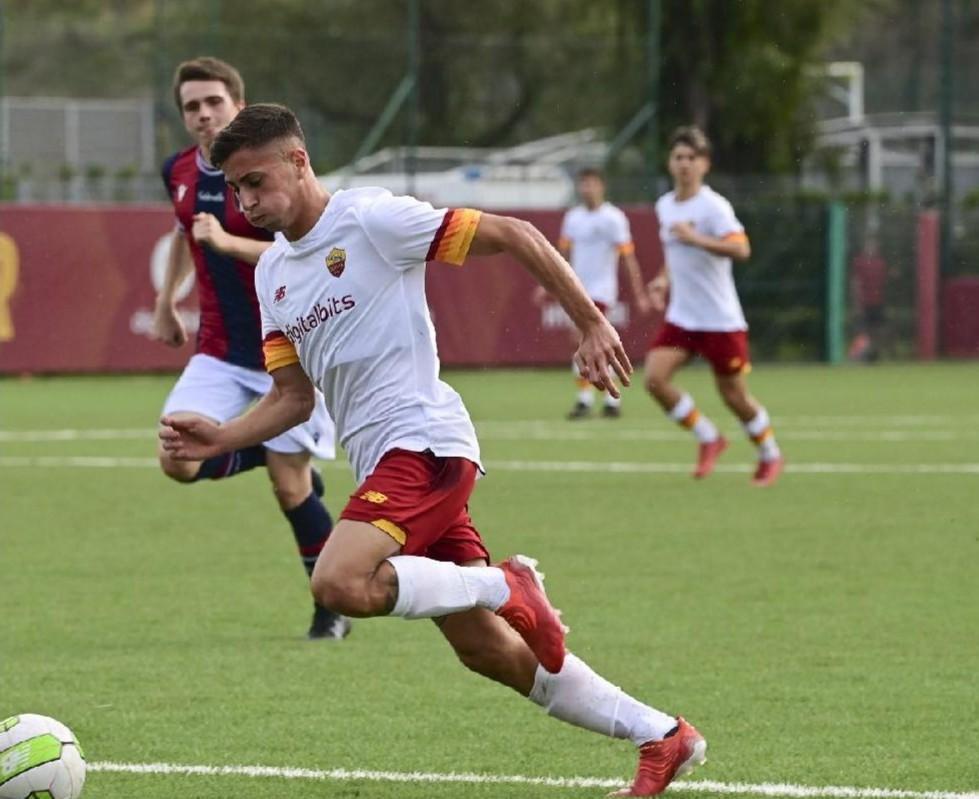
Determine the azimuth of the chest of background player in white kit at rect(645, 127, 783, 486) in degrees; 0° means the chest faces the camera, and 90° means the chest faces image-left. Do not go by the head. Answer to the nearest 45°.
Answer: approximately 45°

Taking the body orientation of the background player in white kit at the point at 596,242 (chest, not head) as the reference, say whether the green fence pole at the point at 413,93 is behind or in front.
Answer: behind

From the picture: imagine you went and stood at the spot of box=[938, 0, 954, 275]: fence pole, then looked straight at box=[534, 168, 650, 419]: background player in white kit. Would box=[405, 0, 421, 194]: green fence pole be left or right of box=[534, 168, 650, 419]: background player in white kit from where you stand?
right

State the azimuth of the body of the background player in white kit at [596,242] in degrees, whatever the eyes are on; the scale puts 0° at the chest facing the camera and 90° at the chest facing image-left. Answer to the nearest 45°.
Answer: approximately 0°

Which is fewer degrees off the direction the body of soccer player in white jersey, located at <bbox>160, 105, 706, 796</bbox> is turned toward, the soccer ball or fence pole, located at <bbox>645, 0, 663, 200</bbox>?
the soccer ball

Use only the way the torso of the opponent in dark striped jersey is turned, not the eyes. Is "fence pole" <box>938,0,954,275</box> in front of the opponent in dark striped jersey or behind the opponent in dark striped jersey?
behind

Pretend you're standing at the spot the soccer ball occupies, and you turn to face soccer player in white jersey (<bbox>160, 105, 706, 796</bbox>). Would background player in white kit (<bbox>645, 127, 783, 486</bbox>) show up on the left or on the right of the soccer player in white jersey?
left

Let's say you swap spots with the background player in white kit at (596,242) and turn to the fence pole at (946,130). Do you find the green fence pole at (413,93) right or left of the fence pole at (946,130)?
left

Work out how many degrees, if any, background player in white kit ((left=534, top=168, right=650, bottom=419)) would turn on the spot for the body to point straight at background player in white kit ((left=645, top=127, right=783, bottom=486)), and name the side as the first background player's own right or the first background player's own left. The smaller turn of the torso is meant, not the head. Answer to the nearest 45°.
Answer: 0° — they already face them

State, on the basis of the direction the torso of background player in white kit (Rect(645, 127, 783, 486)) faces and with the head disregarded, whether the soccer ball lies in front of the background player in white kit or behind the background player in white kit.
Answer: in front

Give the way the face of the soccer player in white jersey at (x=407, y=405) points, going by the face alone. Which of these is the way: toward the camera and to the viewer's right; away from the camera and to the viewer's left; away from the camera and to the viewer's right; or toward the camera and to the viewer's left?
toward the camera and to the viewer's left

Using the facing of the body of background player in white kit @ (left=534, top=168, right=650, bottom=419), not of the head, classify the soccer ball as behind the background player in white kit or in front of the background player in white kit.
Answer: in front
